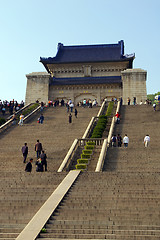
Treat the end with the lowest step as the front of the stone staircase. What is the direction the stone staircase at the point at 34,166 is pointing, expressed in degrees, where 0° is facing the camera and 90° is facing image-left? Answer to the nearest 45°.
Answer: approximately 0°

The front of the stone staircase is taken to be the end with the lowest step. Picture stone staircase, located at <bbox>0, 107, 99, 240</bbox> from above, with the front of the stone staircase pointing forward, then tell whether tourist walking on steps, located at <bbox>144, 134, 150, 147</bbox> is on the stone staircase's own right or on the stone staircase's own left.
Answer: on the stone staircase's own left

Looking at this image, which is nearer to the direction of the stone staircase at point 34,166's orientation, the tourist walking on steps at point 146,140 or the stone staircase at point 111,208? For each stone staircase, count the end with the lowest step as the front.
the stone staircase

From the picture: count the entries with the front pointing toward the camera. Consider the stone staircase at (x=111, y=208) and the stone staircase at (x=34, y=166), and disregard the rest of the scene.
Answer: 2
